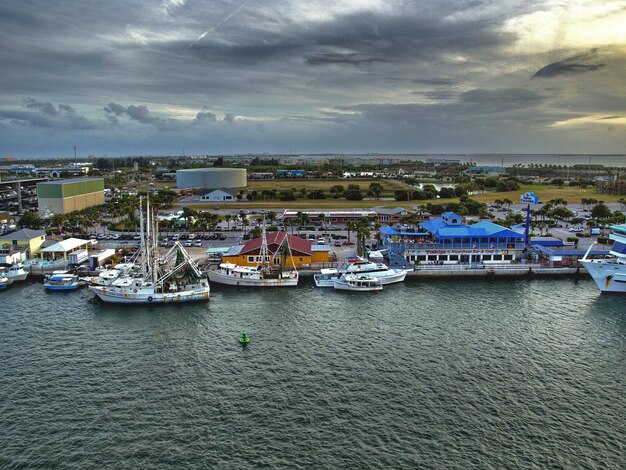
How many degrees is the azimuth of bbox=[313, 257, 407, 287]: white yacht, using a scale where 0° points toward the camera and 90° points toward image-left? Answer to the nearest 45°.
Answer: approximately 270°

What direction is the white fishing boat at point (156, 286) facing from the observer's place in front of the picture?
facing to the left of the viewer

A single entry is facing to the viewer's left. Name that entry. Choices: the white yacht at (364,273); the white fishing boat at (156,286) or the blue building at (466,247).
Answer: the white fishing boat

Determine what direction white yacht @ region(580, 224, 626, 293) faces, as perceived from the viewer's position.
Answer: facing to the left of the viewer

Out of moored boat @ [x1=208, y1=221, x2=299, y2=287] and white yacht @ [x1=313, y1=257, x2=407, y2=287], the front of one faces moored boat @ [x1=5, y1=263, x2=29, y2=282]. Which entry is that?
moored boat @ [x1=208, y1=221, x2=299, y2=287]

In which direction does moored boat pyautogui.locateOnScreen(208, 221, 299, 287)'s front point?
to the viewer's left

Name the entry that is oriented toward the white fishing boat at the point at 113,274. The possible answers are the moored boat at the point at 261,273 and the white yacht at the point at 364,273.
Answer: the moored boat

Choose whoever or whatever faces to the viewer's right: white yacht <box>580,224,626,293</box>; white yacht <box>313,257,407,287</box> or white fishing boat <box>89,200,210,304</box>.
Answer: white yacht <box>313,257,407,287</box>

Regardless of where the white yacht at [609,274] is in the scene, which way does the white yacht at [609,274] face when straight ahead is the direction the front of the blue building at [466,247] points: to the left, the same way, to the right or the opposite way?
to the right

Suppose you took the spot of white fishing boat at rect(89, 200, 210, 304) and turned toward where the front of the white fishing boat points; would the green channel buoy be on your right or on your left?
on your left

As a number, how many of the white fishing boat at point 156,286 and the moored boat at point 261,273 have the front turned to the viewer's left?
2
